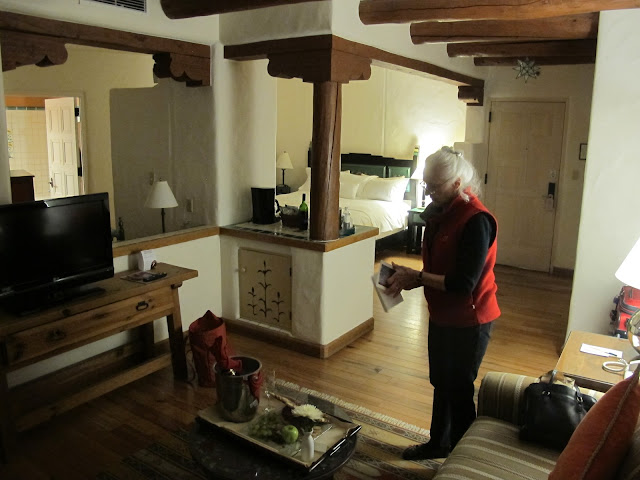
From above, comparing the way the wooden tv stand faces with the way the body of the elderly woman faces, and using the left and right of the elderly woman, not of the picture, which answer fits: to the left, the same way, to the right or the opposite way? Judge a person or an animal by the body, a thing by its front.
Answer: the opposite way

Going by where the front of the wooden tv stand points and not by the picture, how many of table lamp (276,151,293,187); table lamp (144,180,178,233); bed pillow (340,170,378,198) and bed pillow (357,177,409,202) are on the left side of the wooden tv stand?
4

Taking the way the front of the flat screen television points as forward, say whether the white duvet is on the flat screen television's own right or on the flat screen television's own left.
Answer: on the flat screen television's own left

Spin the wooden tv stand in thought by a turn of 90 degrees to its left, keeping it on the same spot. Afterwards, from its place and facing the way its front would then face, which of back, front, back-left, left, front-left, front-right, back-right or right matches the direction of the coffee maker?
front

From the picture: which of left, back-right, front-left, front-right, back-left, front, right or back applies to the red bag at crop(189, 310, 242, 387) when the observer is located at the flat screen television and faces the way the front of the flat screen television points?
front-left

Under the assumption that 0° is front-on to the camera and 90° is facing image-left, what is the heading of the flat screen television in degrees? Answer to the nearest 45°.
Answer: approximately 315°

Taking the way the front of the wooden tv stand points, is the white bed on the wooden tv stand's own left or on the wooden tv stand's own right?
on the wooden tv stand's own left

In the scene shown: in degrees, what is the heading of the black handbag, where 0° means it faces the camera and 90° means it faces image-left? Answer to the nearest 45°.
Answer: approximately 45°

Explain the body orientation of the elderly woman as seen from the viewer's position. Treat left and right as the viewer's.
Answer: facing to the left of the viewer

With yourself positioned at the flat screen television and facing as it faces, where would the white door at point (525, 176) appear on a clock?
The white door is roughly at 10 o'clock from the flat screen television.

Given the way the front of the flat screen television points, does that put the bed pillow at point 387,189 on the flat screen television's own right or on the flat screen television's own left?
on the flat screen television's own left
